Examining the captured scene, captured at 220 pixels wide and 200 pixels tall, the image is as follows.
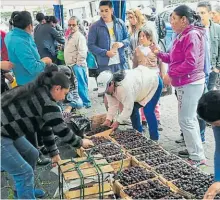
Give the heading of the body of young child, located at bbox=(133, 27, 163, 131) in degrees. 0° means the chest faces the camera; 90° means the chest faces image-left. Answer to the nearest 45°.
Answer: approximately 45°

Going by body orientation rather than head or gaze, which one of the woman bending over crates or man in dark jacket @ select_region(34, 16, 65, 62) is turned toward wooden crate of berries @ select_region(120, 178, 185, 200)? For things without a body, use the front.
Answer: the woman bending over crates

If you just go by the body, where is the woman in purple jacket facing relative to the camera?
to the viewer's left

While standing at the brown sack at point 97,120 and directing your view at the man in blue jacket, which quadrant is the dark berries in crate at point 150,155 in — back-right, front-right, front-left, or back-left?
back-right

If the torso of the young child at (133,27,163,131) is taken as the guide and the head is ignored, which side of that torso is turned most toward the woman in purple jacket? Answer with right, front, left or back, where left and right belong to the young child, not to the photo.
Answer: left

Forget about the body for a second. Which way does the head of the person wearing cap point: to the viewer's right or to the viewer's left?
to the viewer's left

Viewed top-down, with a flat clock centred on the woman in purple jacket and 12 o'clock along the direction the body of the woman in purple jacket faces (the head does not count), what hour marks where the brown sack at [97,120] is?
The brown sack is roughly at 1 o'clock from the woman in purple jacket.
